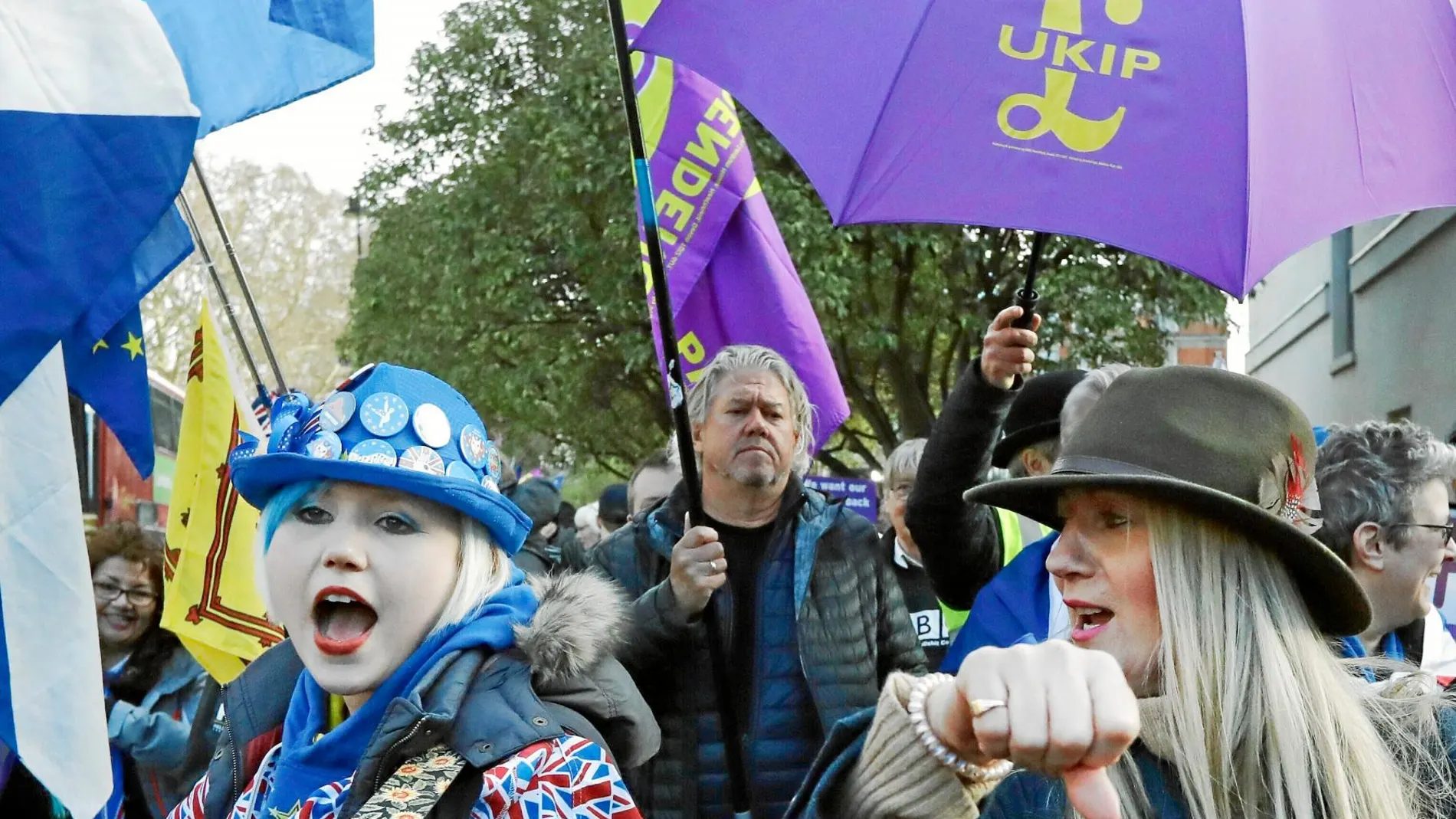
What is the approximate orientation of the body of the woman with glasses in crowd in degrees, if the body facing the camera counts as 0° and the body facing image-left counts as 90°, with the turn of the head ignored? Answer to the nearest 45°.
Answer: approximately 0°

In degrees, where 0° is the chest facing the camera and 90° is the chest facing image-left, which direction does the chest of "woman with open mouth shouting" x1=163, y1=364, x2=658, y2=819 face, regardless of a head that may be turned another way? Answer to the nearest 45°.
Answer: approximately 45°

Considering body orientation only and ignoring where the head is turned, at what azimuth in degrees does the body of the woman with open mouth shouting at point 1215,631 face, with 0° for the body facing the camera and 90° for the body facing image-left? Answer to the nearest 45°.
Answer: approximately 45°

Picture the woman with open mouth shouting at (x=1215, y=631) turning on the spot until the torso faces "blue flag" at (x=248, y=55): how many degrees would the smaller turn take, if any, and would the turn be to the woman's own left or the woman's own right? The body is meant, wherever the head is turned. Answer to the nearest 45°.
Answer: approximately 90° to the woman's own right

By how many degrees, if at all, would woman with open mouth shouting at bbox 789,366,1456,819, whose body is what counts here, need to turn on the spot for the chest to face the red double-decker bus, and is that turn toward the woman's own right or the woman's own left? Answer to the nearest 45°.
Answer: approximately 90° to the woman's own right
